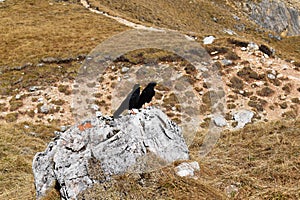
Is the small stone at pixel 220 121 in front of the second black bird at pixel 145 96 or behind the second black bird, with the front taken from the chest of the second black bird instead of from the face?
in front

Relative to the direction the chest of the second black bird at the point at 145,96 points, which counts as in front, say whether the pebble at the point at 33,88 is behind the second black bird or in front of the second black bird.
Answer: behind

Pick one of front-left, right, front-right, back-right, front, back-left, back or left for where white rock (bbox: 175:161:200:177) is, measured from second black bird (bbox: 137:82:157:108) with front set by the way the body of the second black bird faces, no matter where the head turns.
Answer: right

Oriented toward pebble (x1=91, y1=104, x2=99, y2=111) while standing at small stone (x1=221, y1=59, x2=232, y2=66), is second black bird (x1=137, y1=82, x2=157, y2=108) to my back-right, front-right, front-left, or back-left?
front-left

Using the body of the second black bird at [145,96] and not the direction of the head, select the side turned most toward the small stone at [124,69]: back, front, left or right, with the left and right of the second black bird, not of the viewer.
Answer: left

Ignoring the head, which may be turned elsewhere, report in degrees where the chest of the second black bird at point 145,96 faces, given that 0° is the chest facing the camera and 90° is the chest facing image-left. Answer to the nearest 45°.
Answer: approximately 270°

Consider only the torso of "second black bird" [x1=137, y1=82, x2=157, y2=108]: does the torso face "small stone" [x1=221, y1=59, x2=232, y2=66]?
no

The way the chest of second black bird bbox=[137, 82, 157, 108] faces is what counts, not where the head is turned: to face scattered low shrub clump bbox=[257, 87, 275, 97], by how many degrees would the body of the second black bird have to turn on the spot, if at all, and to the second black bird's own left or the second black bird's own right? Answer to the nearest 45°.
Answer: approximately 45° to the second black bird's own left

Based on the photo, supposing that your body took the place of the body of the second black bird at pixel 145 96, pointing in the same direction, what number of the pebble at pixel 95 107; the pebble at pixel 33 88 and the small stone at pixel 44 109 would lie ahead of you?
0

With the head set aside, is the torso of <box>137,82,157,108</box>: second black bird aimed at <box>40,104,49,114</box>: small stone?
no

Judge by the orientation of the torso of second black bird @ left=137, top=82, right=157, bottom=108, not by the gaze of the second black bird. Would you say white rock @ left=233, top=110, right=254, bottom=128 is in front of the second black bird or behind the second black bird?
in front

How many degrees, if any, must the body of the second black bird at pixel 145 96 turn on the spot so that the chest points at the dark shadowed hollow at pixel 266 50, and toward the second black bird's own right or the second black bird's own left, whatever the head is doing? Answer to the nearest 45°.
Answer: approximately 45° to the second black bird's own left

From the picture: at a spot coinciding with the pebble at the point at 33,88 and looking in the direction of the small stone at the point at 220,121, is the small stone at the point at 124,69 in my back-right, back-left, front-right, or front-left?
front-left
